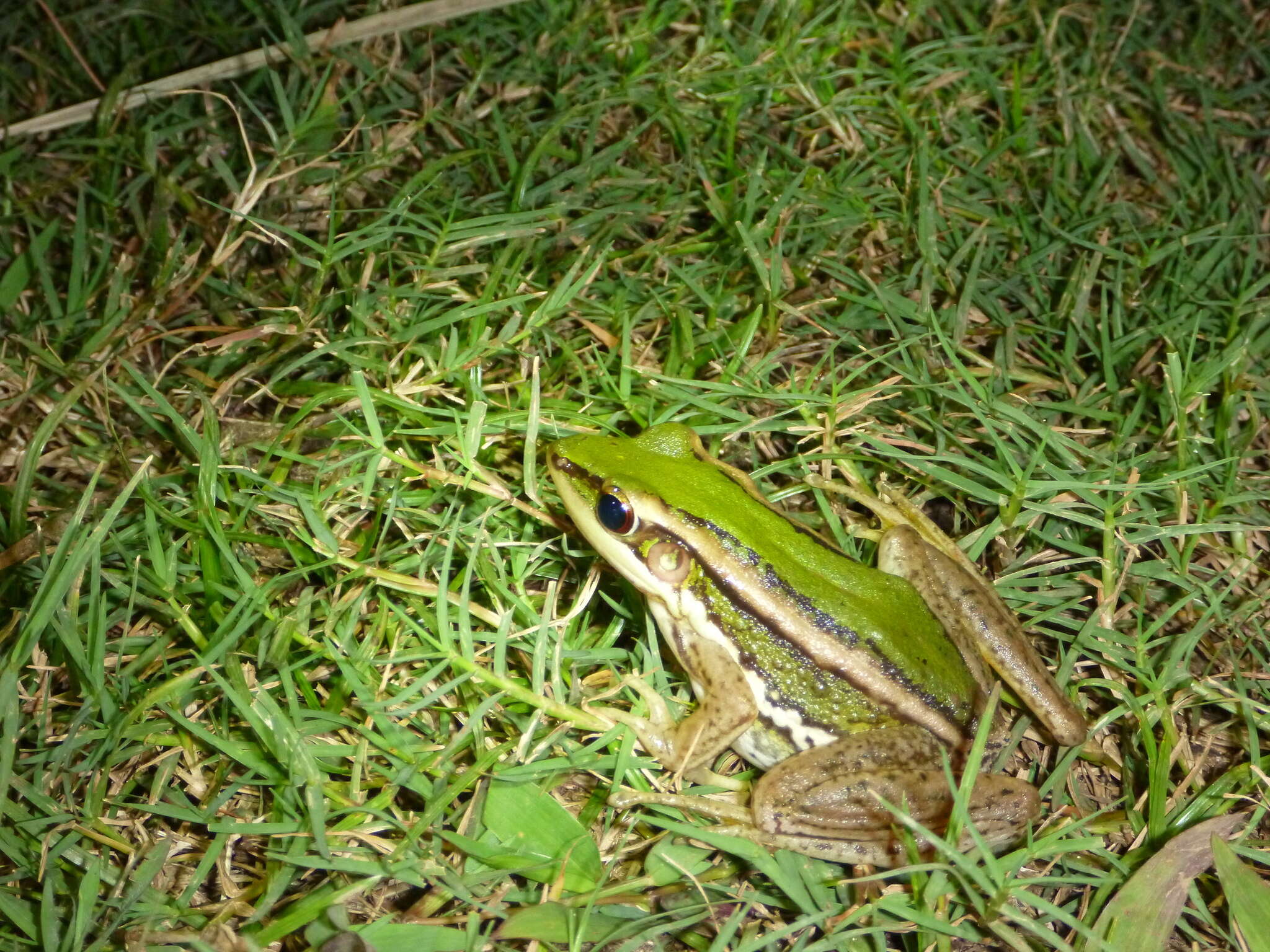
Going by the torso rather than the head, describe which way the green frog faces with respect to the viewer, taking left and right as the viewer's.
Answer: facing away from the viewer and to the left of the viewer

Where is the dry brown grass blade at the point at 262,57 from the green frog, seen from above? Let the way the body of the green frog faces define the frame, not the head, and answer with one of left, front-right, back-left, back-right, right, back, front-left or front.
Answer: front
